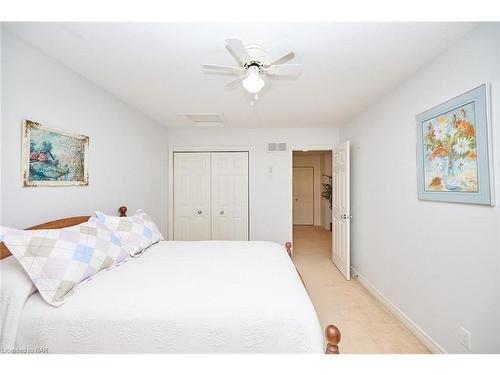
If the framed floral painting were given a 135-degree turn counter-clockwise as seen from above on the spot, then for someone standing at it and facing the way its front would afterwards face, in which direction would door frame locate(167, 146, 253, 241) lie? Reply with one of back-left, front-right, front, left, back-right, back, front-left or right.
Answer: back

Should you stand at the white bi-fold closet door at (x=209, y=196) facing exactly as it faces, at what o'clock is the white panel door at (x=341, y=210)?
The white panel door is roughly at 10 o'clock from the white bi-fold closet door.

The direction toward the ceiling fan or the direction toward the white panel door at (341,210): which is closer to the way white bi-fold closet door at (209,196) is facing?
the ceiling fan

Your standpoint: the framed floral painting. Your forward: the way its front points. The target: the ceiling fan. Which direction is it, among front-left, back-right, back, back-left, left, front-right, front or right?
front

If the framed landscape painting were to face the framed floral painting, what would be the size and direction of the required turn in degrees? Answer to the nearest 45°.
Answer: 0° — it already faces it

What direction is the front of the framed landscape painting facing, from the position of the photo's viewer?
facing the viewer and to the right of the viewer

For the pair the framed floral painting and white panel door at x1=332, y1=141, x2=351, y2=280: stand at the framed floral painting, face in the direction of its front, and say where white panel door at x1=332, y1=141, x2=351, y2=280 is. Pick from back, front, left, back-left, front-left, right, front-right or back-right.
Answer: right

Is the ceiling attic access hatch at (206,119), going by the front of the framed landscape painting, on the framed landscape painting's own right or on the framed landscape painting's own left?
on the framed landscape painting's own left

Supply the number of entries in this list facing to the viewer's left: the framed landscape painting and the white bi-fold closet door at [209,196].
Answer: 0

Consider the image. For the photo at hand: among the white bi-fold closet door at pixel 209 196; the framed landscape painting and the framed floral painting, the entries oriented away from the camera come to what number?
0

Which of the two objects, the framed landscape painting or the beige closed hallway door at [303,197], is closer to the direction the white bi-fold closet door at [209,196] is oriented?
the framed landscape painting

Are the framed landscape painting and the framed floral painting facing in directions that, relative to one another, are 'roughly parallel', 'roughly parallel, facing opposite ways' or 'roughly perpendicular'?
roughly parallel, facing opposite ways

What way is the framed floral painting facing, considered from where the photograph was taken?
facing the viewer and to the left of the viewer

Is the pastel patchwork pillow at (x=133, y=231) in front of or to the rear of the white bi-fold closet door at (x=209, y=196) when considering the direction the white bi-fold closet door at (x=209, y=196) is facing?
in front

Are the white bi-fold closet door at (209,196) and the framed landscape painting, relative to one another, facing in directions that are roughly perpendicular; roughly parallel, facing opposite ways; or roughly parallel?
roughly perpendicular

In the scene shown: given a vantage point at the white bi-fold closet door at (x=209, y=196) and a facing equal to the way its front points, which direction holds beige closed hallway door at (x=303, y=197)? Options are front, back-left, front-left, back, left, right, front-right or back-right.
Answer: back-left

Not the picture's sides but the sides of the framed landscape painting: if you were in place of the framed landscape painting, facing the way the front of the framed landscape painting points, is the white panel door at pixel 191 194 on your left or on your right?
on your left

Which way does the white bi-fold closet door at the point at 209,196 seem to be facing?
toward the camera
